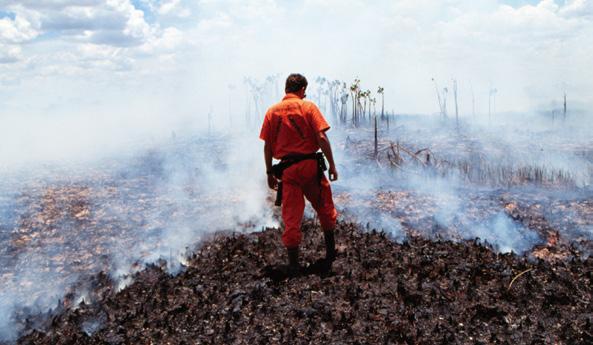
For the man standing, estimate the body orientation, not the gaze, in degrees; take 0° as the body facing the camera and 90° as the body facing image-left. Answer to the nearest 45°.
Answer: approximately 180°
